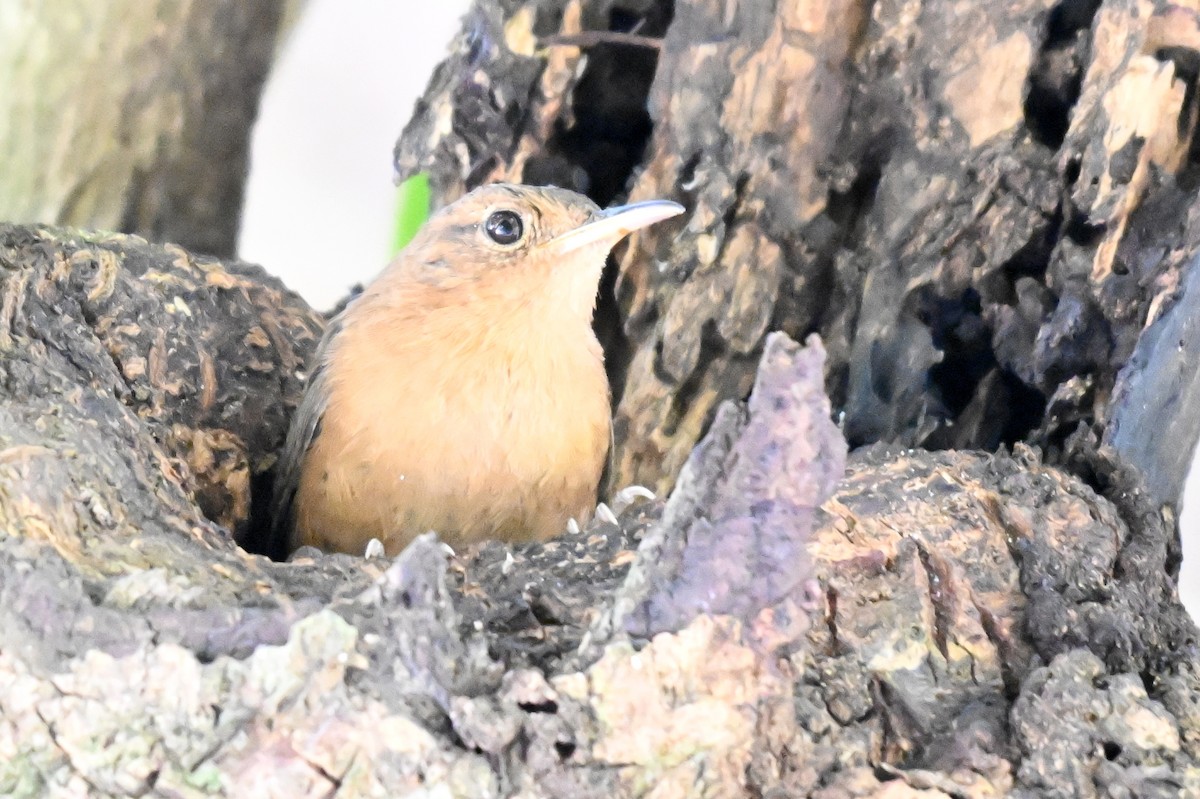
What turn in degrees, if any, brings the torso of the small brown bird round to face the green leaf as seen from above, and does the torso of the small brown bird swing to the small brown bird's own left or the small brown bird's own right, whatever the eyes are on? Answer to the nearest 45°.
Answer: approximately 135° to the small brown bird's own left

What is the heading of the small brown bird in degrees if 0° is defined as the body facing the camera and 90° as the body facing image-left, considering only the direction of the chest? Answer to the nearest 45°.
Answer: approximately 315°

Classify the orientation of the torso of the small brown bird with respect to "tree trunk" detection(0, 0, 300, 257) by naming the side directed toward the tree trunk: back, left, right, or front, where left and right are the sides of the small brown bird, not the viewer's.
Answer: back
